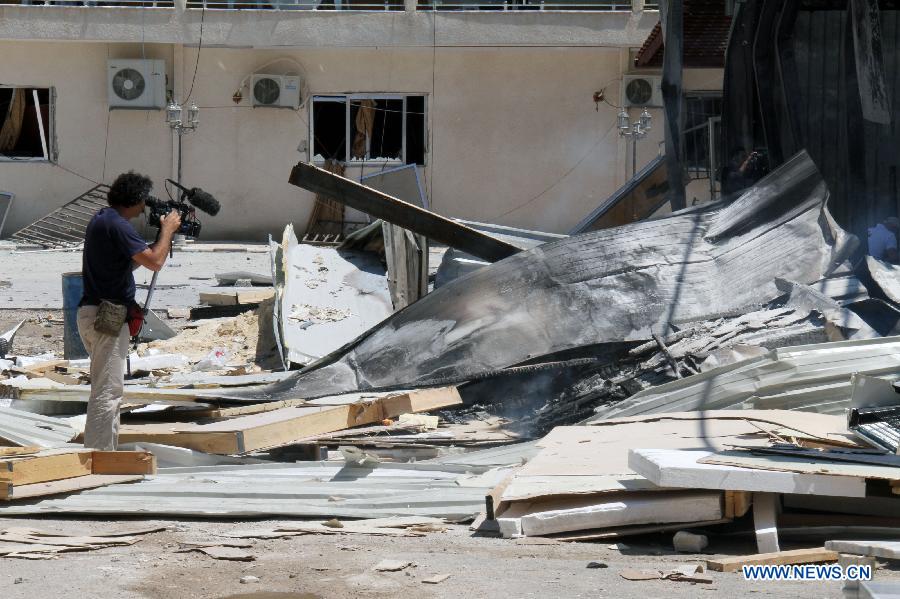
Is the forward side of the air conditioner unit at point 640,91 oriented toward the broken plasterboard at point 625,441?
yes

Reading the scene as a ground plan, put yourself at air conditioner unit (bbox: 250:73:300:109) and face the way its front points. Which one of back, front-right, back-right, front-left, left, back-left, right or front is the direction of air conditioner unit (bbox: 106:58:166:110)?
right

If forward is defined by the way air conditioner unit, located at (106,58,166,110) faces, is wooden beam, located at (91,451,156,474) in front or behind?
in front

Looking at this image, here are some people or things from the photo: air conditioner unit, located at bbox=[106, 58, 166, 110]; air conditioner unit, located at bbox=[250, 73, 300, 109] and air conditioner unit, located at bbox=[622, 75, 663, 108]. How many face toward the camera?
3

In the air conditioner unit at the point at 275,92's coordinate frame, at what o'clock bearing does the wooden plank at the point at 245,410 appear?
The wooden plank is roughly at 12 o'clock from the air conditioner unit.

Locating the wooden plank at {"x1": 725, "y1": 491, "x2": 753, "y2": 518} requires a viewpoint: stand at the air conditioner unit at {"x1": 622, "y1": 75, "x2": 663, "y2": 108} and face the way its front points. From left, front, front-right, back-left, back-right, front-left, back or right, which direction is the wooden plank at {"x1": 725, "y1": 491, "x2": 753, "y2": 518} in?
front

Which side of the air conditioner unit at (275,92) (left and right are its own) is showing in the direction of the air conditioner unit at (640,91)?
left

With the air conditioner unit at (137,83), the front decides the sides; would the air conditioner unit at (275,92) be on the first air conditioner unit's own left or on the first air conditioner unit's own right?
on the first air conditioner unit's own left

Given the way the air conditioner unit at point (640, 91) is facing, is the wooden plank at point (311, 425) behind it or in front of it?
in front

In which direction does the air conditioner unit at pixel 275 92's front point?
toward the camera

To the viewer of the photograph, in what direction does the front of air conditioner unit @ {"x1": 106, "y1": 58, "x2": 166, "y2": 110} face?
facing the viewer

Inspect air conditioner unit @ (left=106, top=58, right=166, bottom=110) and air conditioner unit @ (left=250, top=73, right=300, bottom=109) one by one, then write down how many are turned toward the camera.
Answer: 2

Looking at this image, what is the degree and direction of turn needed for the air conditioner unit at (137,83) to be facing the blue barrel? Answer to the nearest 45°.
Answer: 0° — it already faces it

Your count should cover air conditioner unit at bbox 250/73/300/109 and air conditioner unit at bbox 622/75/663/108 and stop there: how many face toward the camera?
2

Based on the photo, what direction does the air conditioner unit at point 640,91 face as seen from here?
toward the camera
